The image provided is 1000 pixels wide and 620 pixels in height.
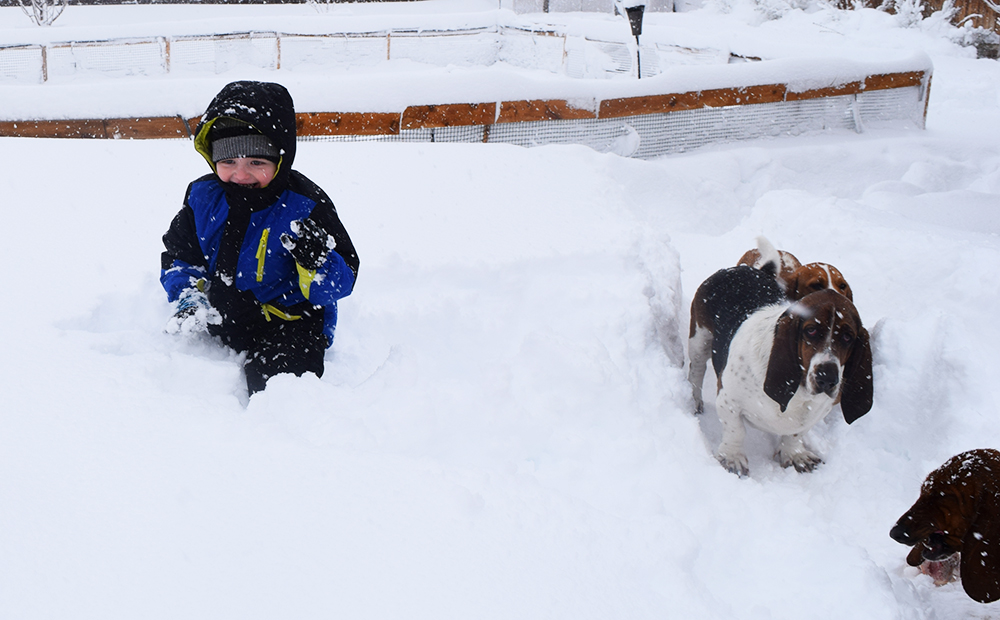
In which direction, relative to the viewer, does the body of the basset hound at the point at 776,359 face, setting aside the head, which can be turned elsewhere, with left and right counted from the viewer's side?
facing the viewer and to the right of the viewer

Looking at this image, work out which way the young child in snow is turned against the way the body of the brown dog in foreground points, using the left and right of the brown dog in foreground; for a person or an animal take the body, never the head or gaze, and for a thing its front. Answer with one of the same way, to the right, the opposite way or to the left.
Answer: to the left

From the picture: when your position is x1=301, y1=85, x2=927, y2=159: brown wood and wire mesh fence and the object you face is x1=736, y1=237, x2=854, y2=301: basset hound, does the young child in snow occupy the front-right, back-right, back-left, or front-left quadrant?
front-right

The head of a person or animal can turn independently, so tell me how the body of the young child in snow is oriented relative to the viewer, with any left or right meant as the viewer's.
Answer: facing the viewer and to the left of the viewer

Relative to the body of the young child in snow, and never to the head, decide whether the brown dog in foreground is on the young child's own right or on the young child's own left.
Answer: on the young child's own left

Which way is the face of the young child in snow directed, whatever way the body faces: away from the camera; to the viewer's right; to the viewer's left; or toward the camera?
toward the camera

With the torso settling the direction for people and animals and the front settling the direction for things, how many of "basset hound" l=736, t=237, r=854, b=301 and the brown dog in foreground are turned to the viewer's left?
1

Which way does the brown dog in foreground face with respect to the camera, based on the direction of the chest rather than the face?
to the viewer's left

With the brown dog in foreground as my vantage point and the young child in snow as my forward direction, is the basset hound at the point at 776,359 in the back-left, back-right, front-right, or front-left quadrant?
front-right

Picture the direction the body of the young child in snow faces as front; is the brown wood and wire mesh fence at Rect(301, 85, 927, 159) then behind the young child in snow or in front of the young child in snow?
behind

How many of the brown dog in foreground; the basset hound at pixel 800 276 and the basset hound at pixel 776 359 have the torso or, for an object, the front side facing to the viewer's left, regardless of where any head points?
1

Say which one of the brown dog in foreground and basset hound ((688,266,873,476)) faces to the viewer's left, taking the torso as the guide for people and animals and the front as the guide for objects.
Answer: the brown dog in foreground
